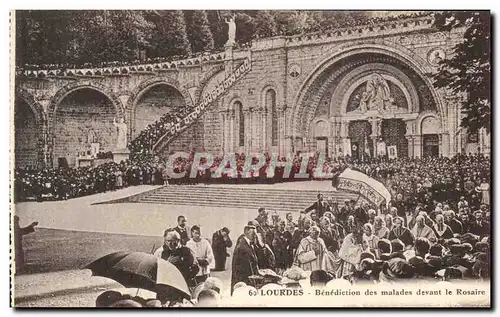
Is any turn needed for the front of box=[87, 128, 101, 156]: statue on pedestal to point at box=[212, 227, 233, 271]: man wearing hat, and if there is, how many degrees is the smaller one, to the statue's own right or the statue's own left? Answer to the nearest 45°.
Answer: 0° — it already faces them

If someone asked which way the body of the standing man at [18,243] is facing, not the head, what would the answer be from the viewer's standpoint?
to the viewer's right

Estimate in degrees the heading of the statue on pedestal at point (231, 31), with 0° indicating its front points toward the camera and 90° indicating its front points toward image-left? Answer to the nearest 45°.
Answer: approximately 45°

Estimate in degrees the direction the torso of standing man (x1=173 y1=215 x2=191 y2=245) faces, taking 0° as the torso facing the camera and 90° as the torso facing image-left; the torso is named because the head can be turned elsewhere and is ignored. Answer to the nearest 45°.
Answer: approximately 315°
